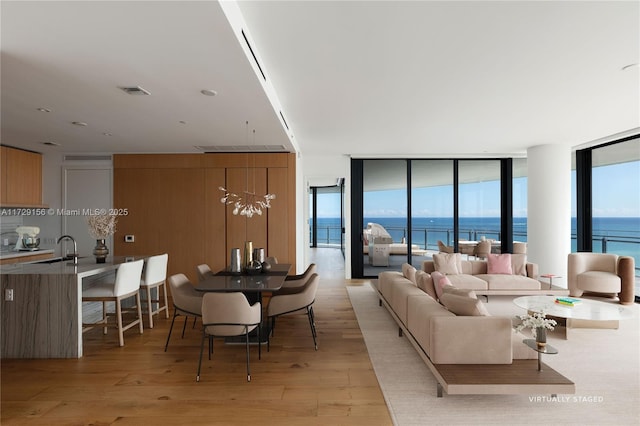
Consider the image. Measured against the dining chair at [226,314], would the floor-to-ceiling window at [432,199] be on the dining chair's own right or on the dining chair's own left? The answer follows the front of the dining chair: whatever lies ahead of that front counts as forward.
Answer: on the dining chair's own right

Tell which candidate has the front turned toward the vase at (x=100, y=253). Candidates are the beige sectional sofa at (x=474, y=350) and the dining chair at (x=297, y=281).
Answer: the dining chair

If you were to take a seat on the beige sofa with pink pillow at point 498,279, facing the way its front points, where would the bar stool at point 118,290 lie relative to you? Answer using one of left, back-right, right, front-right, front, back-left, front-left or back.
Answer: front-right

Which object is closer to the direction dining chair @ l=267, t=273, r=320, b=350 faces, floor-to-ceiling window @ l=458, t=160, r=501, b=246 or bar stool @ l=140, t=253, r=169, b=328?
the bar stool

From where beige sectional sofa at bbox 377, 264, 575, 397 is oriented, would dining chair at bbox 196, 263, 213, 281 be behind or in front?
behind

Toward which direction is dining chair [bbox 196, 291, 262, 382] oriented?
away from the camera

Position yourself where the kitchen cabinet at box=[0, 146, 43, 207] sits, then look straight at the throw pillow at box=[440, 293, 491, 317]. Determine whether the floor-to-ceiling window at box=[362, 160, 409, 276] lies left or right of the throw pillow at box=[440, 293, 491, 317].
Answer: left

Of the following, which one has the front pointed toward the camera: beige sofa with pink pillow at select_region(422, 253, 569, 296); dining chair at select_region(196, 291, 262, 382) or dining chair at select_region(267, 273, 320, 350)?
the beige sofa with pink pillow

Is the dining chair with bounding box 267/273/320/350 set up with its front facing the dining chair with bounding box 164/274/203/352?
yes

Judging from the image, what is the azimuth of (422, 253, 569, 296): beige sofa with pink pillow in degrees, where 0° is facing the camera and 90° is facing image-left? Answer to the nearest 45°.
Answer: approximately 0°

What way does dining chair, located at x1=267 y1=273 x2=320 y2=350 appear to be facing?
to the viewer's left

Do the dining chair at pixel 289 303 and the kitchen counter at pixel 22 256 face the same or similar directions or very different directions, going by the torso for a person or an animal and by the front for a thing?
very different directions

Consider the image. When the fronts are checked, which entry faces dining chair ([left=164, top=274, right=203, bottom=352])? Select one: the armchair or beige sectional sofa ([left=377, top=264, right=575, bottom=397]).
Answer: the armchair

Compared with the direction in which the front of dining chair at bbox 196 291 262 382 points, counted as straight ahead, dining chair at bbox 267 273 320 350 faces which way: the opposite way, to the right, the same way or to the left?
to the left

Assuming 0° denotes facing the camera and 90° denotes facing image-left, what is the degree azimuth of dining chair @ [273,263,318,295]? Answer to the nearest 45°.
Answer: approximately 90°

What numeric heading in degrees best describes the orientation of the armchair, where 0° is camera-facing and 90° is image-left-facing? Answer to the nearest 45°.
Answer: approximately 45°

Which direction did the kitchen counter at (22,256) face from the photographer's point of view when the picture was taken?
facing the viewer and to the right of the viewer

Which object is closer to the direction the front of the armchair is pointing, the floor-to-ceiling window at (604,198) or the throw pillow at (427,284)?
the throw pillow
